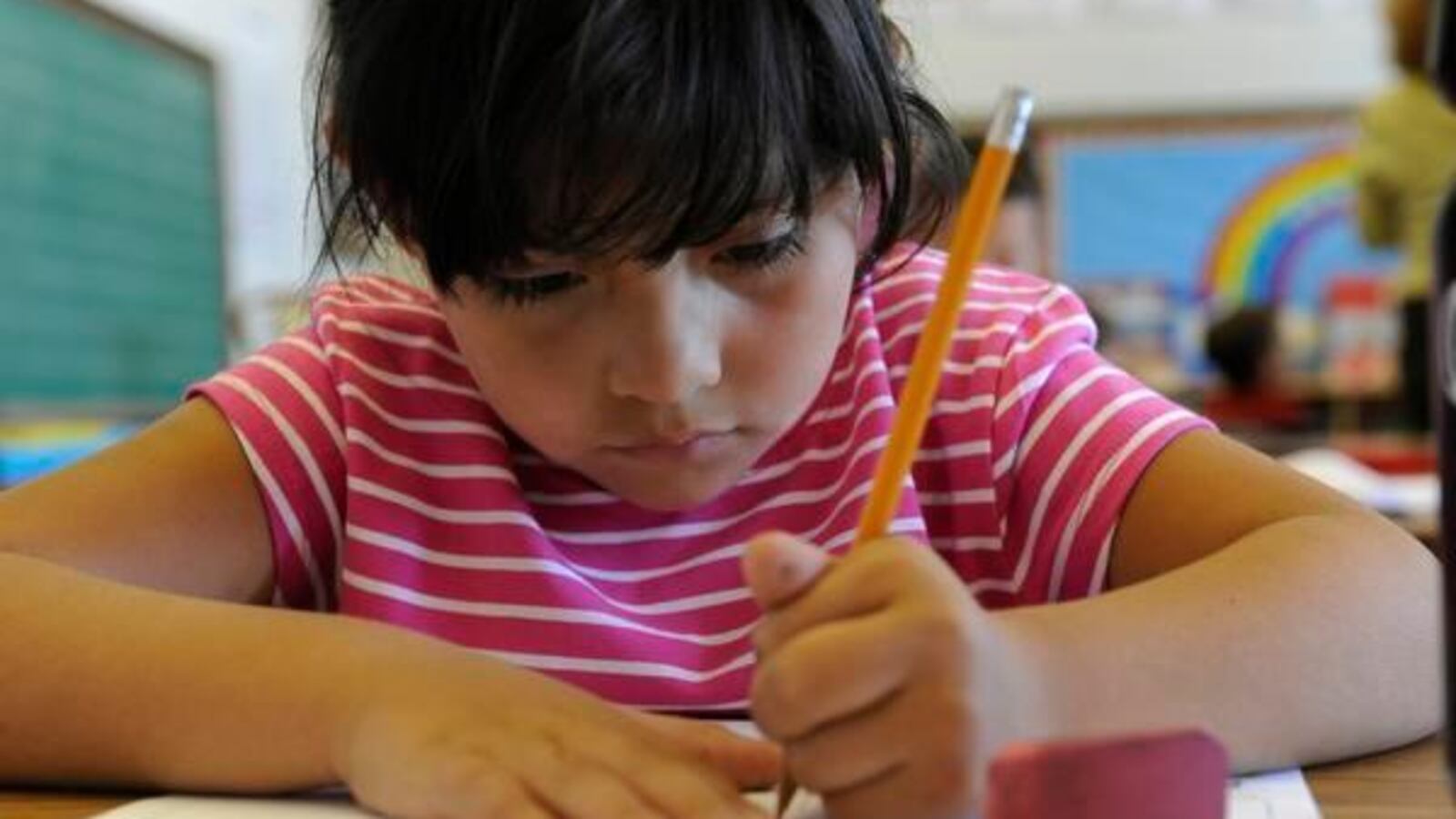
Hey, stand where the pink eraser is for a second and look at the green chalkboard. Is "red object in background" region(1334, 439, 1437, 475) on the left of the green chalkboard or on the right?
right

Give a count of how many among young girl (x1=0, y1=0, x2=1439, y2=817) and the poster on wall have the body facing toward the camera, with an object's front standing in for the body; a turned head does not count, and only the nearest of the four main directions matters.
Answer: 2

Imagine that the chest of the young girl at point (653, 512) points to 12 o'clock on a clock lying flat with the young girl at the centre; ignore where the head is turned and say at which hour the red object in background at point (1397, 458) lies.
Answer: The red object in background is roughly at 7 o'clock from the young girl.

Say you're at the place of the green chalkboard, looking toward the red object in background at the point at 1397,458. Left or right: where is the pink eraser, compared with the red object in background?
right

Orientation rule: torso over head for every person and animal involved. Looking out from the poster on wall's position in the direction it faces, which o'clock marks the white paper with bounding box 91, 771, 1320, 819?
The white paper is roughly at 12 o'clock from the poster on wall.

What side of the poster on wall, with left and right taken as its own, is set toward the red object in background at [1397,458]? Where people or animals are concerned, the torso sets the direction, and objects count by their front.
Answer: front

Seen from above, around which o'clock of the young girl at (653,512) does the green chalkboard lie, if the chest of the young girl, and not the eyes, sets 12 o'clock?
The green chalkboard is roughly at 5 o'clock from the young girl.

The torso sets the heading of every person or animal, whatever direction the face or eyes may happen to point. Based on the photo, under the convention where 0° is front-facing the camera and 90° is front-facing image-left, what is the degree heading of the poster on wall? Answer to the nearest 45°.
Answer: approximately 0°

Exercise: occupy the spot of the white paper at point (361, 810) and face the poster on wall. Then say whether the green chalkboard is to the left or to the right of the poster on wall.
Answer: left
